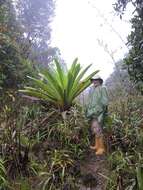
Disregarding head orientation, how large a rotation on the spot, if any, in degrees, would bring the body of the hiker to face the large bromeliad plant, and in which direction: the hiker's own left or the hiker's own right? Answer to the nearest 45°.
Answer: approximately 90° to the hiker's own right

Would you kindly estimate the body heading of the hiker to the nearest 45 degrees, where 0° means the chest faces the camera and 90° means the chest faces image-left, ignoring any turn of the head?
approximately 45°
